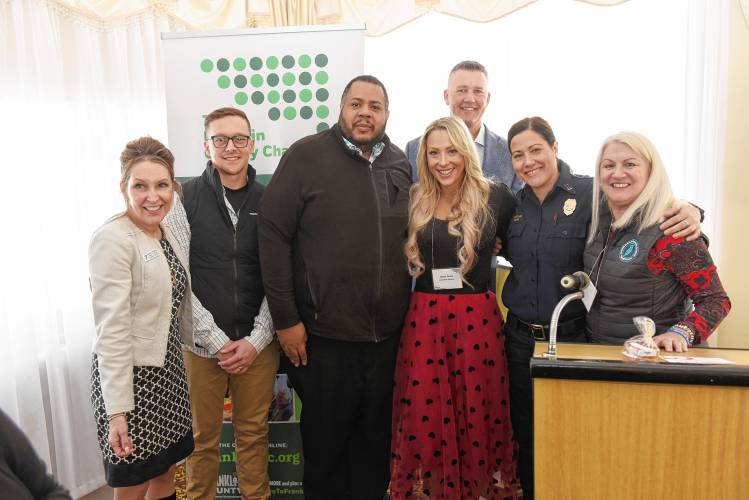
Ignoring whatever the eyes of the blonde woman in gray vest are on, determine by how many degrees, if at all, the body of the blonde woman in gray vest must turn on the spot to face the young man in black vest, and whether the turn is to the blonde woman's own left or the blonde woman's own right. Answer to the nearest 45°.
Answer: approximately 45° to the blonde woman's own right

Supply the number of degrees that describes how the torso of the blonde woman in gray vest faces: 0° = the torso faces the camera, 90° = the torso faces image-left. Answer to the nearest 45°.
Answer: approximately 45°

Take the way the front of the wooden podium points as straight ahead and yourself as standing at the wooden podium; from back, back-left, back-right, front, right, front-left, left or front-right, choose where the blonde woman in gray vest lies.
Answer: back

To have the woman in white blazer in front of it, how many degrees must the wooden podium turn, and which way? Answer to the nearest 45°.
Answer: approximately 90° to its right
